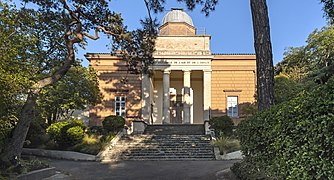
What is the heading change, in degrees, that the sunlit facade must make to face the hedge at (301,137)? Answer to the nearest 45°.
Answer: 0° — it already faces it

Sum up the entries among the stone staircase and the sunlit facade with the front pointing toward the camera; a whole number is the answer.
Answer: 2

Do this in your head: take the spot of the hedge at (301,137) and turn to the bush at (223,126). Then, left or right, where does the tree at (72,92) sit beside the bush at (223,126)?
left

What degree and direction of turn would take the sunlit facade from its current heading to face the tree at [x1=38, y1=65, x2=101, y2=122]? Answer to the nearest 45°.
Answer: approximately 45° to its right

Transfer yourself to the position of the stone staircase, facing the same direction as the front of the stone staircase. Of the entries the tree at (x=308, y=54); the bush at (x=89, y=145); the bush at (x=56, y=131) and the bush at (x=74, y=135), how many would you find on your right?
3

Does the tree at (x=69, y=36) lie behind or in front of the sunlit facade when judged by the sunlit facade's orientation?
in front

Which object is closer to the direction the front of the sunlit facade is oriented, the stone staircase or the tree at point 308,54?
the stone staircase

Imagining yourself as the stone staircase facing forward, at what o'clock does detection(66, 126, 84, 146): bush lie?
The bush is roughly at 3 o'clock from the stone staircase.

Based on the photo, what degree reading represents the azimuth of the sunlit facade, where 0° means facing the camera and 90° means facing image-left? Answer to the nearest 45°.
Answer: approximately 0°

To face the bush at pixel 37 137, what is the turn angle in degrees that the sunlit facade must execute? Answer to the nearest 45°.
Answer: approximately 45° to its right

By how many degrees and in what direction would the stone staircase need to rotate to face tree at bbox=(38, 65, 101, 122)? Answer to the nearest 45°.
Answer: approximately 135° to its right

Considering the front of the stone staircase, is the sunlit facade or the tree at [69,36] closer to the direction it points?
the tree
